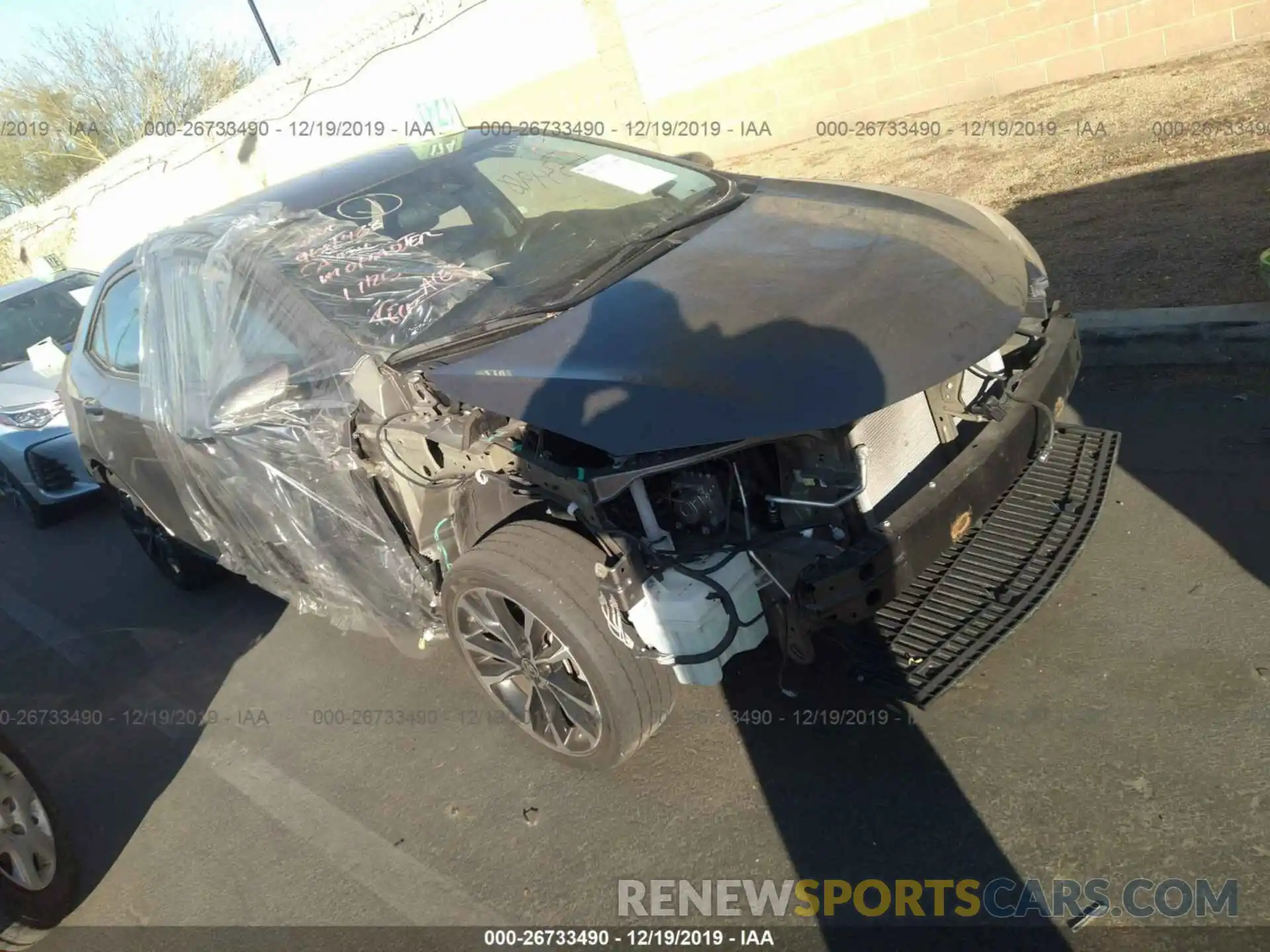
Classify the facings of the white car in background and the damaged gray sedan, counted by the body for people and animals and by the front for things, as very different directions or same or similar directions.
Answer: same or similar directions

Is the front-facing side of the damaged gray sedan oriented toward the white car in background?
no

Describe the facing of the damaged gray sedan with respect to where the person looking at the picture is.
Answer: facing the viewer and to the right of the viewer

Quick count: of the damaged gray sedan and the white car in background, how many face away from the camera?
0

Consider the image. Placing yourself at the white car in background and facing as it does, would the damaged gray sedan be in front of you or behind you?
in front
